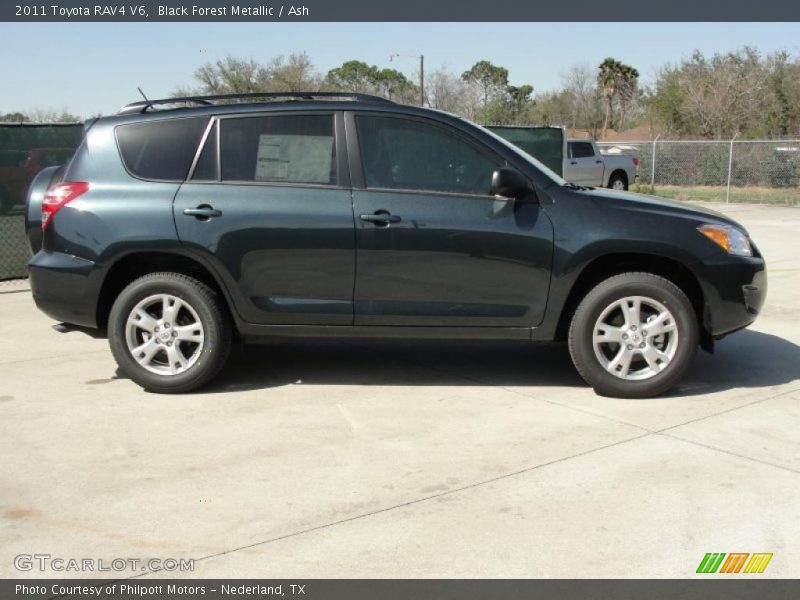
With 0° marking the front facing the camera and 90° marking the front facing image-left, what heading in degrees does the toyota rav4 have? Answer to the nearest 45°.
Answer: approximately 270°

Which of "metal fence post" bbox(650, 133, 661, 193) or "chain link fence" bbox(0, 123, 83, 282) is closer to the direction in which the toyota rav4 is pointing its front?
the metal fence post

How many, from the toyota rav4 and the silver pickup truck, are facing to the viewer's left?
1

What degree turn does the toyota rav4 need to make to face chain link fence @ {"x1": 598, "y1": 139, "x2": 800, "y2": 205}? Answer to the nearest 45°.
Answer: approximately 45° to its left

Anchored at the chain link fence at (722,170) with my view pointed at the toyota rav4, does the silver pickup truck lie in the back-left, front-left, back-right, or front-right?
front-right

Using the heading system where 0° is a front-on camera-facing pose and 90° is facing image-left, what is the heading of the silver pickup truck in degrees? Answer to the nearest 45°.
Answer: approximately 90°

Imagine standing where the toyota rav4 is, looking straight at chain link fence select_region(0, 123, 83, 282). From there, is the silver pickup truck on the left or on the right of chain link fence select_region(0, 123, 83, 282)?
right

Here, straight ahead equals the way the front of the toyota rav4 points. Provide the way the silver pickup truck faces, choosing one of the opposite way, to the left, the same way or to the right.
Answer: the opposite way

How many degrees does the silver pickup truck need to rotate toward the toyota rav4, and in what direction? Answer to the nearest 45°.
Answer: approximately 90° to its left

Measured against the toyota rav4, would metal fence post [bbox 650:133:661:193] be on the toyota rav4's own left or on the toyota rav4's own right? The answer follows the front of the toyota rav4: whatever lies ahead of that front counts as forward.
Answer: on the toyota rav4's own left
